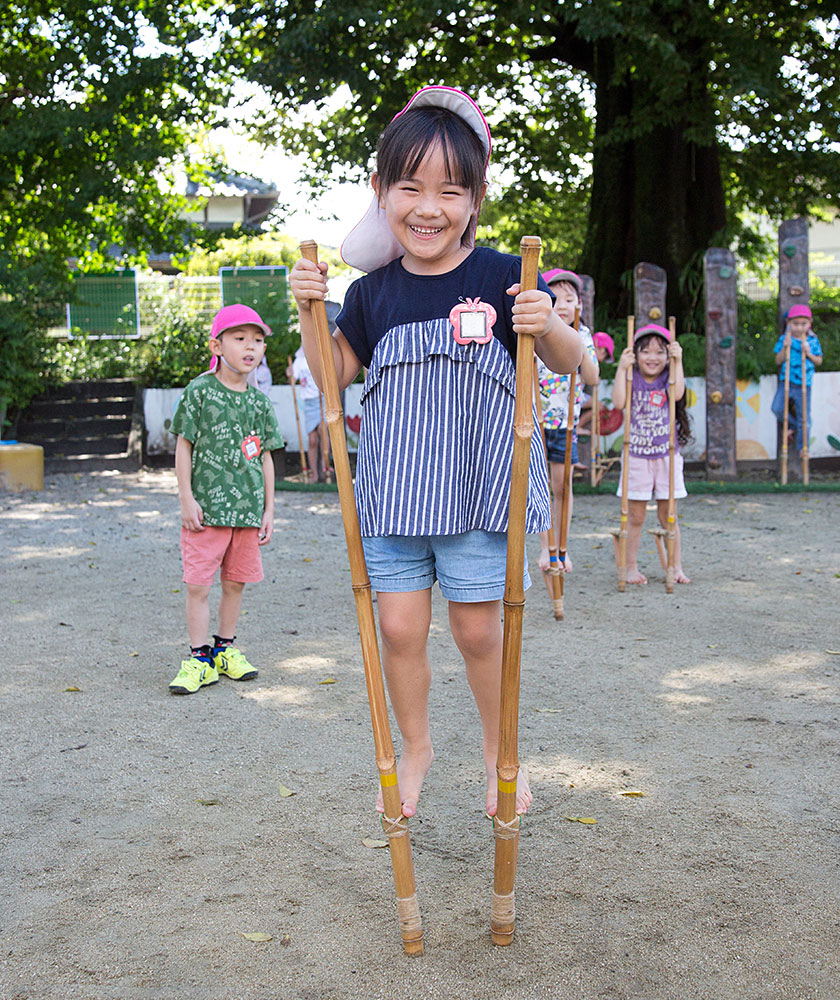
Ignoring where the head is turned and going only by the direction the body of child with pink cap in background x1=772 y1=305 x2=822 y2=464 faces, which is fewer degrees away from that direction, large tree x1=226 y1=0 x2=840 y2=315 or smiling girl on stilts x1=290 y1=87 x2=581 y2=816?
the smiling girl on stilts

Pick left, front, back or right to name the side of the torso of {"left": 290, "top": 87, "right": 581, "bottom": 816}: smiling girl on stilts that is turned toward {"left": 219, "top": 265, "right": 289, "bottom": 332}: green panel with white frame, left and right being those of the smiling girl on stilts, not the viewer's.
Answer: back

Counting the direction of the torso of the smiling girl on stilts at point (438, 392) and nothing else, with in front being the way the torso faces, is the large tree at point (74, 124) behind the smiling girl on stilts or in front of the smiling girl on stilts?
behind

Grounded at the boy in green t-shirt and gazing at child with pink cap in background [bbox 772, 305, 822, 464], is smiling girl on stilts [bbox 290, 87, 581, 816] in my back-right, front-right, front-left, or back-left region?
back-right

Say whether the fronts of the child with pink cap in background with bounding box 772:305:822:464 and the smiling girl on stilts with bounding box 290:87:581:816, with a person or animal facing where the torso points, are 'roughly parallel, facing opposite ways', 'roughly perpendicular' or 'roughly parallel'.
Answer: roughly parallel

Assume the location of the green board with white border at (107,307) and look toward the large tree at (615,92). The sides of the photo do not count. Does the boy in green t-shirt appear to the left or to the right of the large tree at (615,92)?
right

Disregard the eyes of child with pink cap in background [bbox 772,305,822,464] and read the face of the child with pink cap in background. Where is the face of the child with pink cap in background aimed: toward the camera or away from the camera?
toward the camera

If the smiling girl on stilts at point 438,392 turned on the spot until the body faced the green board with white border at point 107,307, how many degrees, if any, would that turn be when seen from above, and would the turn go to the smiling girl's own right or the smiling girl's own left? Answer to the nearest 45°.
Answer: approximately 180°

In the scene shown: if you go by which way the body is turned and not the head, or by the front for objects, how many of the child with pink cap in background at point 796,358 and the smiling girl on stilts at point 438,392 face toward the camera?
2

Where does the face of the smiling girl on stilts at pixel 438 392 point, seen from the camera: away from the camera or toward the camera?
toward the camera

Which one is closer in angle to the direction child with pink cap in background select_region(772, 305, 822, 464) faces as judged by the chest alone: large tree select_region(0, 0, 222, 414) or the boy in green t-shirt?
the boy in green t-shirt

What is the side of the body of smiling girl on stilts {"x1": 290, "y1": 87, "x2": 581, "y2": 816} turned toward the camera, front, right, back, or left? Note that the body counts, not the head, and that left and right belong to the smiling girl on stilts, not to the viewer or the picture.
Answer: front

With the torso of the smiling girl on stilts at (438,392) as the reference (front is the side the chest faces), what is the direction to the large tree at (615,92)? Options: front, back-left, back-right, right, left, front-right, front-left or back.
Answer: back
